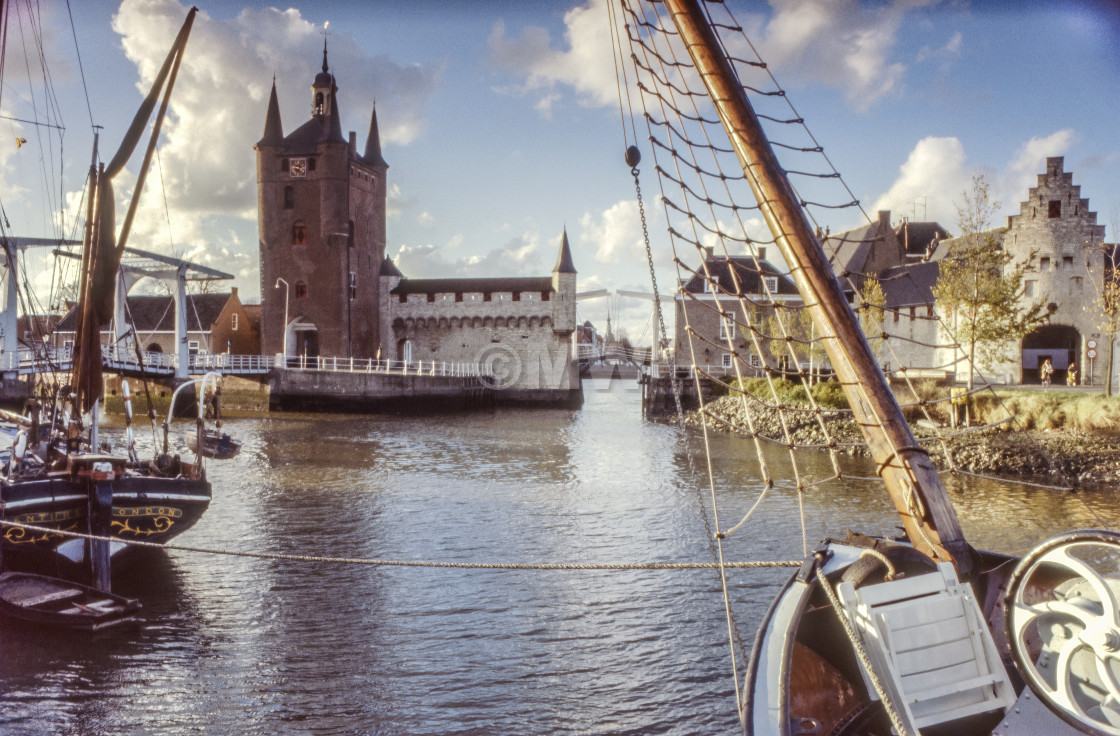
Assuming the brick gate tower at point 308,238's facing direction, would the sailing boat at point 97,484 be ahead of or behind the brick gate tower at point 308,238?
ahead

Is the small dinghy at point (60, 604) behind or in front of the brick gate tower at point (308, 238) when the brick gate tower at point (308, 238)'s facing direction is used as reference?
in front

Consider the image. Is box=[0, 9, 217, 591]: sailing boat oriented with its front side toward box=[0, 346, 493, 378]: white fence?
yes

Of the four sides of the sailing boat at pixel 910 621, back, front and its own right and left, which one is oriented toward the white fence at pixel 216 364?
front

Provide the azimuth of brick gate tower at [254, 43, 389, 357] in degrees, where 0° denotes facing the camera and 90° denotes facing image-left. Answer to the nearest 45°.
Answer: approximately 45°

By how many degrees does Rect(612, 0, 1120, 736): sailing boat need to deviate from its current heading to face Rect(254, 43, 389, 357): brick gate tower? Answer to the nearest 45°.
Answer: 0° — it already faces it

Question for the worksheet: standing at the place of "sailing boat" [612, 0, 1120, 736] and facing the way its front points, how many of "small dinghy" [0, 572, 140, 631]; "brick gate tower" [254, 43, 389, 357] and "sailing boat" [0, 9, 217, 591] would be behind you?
0

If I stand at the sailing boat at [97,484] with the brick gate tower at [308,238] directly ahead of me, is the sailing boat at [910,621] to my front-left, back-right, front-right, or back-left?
back-right

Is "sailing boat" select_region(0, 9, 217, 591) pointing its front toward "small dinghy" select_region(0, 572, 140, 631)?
no

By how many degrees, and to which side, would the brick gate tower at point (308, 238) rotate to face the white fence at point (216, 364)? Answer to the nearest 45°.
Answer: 0° — it already faces it

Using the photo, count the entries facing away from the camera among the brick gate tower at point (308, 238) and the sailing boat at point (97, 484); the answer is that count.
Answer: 1

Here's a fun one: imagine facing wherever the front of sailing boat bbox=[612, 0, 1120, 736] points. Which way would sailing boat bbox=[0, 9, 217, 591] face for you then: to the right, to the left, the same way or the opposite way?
the same way

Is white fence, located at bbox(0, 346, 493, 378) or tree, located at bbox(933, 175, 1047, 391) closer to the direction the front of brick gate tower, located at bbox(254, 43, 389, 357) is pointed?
the white fence

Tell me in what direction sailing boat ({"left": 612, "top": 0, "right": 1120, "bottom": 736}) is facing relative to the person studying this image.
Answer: facing away from the viewer and to the left of the viewer

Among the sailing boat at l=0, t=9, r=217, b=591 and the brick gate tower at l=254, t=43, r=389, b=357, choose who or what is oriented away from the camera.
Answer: the sailing boat

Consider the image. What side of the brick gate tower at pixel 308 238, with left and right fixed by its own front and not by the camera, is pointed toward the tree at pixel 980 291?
left

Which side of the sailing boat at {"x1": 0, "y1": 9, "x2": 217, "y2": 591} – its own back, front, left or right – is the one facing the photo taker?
back

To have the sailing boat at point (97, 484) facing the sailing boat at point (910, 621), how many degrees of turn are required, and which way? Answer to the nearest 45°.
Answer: approximately 180°
